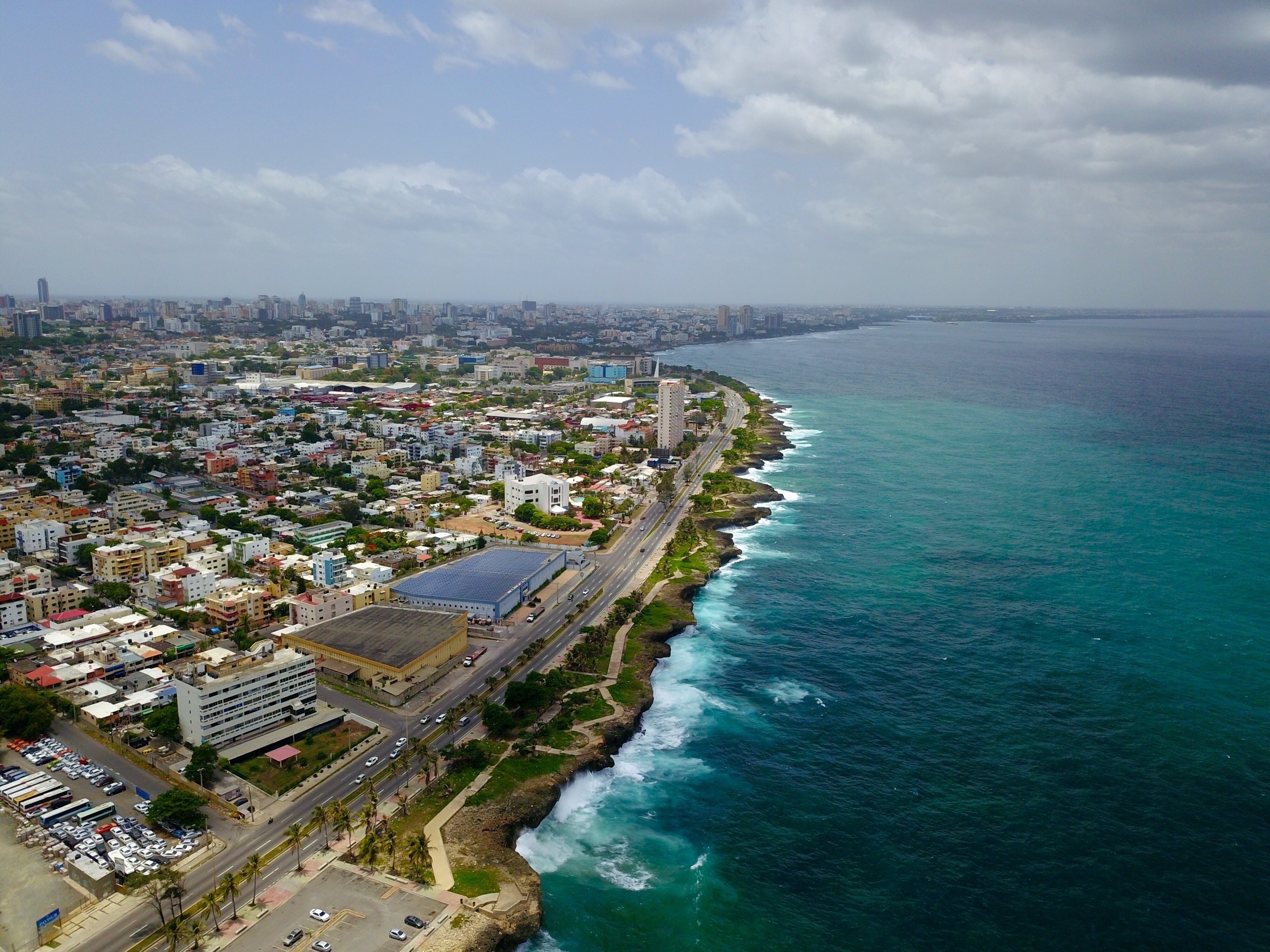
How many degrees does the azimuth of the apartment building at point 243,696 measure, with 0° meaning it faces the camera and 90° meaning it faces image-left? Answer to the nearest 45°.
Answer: approximately 315°

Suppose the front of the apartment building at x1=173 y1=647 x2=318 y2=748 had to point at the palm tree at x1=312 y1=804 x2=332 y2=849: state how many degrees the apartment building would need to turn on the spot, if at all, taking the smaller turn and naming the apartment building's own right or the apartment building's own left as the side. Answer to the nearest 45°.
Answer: approximately 45° to the apartment building's own right

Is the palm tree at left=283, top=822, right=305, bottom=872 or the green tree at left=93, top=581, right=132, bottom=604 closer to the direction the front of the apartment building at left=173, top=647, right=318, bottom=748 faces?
the palm tree

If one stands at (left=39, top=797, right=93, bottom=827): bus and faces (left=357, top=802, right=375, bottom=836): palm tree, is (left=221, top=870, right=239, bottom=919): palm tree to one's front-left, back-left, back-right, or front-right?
front-right

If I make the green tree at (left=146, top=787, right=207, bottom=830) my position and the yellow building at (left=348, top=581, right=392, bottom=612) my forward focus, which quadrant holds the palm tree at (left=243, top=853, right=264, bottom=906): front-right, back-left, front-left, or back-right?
back-right

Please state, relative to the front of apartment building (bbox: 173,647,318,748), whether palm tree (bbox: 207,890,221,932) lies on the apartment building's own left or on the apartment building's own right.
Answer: on the apartment building's own right

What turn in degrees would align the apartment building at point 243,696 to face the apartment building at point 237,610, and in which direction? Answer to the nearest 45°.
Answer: approximately 135° to its left

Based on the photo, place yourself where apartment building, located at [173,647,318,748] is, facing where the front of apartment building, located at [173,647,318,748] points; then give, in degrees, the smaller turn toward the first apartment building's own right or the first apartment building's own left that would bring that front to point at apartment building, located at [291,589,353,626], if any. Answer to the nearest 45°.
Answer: approximately 135° to the first apartment building's own left

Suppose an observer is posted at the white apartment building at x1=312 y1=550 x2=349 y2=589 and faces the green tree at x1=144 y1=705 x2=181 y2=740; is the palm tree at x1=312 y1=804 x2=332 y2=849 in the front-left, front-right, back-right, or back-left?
front-left

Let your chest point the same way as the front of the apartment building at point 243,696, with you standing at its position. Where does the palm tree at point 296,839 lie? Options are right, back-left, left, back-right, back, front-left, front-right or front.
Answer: front-right

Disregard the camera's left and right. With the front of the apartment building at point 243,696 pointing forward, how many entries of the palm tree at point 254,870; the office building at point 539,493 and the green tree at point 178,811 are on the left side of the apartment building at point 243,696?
1

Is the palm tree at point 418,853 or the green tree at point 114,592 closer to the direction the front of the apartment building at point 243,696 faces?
the palm tree

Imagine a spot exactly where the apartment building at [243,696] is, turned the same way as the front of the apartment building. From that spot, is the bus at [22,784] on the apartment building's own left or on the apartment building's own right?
on the apartment building's own right

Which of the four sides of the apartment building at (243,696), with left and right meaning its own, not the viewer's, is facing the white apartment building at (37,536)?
back
